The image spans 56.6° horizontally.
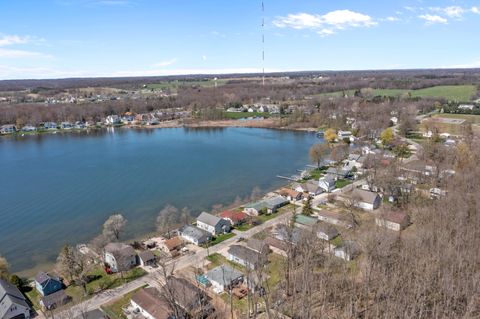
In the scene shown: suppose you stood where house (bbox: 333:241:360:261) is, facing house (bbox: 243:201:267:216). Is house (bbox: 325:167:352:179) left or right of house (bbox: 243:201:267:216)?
right

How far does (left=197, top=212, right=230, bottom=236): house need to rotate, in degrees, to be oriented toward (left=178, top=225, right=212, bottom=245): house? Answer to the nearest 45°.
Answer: approximately 90° to its right

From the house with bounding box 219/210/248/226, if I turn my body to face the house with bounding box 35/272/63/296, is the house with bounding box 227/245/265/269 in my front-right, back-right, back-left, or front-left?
front-left

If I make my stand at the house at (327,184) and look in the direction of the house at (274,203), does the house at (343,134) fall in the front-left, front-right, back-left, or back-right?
back-right

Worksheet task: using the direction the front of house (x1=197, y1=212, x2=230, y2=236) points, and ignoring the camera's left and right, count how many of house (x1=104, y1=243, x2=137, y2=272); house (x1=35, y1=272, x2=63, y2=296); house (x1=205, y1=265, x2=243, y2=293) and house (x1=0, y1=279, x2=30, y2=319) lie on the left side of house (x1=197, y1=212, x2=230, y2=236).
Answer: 0

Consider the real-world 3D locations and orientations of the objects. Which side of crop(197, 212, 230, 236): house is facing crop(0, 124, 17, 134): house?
back

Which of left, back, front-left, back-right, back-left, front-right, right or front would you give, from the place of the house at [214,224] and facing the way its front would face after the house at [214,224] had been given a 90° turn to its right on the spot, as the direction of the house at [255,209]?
back

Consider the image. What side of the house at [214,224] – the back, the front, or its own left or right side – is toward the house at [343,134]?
left

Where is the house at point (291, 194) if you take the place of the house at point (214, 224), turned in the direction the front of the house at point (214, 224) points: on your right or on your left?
on your left

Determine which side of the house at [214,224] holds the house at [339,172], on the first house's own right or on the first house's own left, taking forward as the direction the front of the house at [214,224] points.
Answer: on the first house's own left

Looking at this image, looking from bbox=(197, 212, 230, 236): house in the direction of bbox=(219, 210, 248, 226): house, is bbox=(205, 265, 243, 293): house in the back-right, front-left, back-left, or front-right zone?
back-right

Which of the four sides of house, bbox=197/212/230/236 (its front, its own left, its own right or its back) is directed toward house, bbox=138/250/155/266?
right

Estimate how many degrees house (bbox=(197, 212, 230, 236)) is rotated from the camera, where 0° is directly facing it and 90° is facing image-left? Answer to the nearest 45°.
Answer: approximately 315°

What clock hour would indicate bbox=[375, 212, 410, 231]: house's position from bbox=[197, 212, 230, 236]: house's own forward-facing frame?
bbox=[375, 212, 410, 231]: house is roughly at 11 o'clock from bbox=[197, 212, 230, 236]: house.

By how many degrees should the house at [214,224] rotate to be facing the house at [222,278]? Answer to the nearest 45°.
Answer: approximately 45° to its right

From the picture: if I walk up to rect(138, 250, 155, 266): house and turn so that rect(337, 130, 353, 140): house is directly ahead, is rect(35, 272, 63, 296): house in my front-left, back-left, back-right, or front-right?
back-left

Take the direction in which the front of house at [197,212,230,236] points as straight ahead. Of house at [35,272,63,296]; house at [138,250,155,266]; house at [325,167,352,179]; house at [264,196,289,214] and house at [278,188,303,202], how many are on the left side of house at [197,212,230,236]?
3
